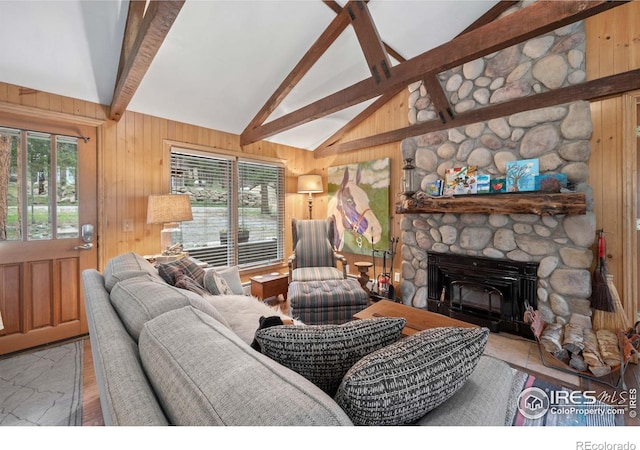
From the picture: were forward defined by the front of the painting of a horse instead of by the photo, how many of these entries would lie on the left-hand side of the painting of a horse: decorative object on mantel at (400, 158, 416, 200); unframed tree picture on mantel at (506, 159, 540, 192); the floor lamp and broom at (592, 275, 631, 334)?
3

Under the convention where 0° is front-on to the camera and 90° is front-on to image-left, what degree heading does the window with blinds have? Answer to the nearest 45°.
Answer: approximately 315°

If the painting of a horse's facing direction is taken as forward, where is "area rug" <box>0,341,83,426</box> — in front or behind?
in front

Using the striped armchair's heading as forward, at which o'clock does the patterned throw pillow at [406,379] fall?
The patterned throw pillow is roughly at 12 o'clock from the striped armchair.

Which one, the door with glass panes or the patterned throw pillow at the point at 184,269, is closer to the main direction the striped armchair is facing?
the patterned throw pillow

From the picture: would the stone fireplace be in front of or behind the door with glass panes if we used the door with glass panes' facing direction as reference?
in front

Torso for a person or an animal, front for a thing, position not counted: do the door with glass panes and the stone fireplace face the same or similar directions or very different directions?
very different directions
